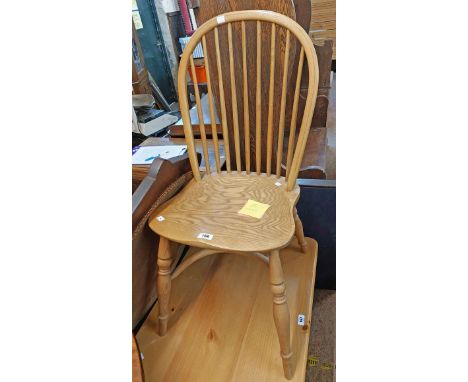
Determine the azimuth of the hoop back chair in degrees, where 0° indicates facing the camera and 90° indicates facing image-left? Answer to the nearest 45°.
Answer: approximately 45°

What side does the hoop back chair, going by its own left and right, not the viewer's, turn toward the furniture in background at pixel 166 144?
right

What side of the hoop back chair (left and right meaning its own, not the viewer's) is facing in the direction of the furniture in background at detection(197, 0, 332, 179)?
back
